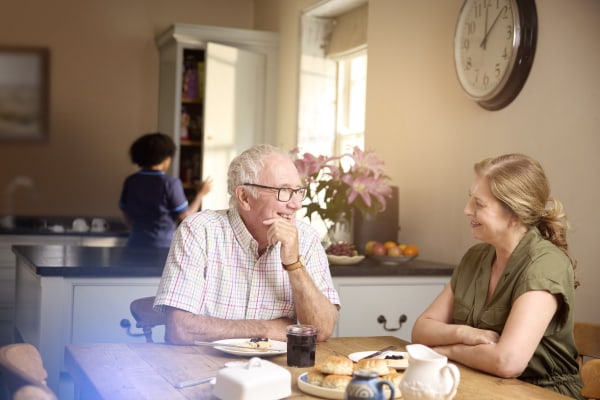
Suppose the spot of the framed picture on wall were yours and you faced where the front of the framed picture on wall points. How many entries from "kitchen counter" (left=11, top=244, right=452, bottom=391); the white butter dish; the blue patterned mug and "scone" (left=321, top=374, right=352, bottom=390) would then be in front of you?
4

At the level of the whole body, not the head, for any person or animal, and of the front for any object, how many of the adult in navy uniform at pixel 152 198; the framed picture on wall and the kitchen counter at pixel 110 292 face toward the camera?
2

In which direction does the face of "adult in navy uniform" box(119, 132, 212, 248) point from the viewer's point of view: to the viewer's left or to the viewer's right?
to the viewer's right

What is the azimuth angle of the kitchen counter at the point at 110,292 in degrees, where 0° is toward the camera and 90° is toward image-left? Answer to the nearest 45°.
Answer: approximately 0°

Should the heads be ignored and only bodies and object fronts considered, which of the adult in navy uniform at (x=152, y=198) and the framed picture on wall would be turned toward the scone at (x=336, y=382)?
the framed picture on wall

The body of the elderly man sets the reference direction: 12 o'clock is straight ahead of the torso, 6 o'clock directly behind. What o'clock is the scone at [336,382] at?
The scone is roughly at 1 o'clock from the elderly man.

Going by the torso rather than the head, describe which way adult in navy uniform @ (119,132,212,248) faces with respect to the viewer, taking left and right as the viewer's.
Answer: facing away from the viewer and to the right of the viewer

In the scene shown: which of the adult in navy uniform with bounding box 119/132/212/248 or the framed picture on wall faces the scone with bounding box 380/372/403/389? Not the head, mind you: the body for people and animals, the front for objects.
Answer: the framed picture on wall

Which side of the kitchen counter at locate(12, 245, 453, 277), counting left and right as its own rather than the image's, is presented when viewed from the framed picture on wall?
back
